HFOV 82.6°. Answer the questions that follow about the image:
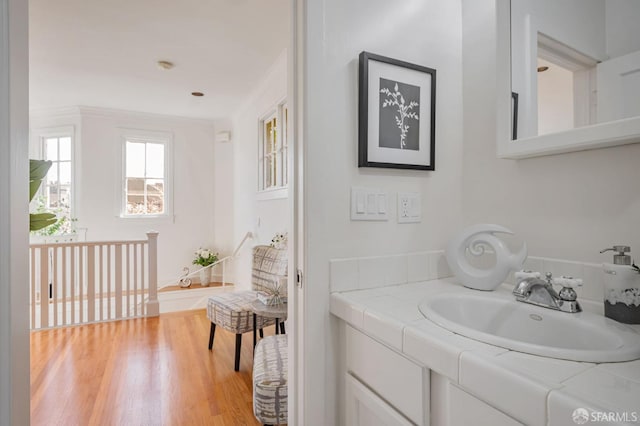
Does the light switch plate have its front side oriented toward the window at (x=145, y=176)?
no

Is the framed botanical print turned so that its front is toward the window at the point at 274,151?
no

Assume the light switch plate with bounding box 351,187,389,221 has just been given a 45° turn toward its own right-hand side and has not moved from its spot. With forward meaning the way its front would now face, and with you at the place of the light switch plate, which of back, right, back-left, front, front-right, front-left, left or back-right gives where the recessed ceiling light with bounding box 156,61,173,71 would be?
back-right

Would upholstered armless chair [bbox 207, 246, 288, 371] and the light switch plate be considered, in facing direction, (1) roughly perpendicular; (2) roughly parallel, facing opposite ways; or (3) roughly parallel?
roughly perpendicular

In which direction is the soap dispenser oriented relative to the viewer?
to the viewer's left

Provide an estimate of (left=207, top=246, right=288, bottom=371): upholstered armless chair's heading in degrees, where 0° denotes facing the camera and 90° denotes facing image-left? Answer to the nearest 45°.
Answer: approximately 45°

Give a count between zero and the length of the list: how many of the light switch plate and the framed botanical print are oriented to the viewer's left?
0

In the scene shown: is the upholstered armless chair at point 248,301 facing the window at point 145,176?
no

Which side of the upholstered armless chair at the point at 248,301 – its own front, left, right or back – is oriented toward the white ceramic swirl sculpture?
left
